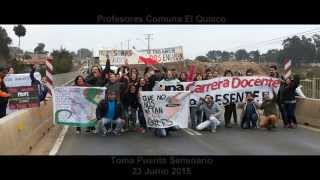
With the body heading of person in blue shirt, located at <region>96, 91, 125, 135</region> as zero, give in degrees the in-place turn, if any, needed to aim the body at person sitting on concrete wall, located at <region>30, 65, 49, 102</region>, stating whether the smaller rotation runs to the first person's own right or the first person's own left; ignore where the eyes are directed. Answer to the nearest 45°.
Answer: approximately 135° to the first person's own right

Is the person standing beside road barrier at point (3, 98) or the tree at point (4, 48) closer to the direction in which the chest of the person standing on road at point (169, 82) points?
the person standing beside road barrier

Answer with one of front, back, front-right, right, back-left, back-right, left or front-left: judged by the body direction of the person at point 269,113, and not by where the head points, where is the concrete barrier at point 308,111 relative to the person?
back-left

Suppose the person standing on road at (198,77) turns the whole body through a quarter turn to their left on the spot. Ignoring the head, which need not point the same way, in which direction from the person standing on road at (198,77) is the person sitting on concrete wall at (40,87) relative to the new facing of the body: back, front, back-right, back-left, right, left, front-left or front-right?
back

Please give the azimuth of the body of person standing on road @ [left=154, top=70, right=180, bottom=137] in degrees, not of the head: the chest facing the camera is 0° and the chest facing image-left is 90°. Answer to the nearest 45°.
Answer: approximately 0°

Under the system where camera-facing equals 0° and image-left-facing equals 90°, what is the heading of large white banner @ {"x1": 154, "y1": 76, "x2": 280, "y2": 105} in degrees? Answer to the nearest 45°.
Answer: approximately 0°

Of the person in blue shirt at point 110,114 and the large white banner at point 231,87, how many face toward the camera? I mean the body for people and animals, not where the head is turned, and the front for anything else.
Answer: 2
